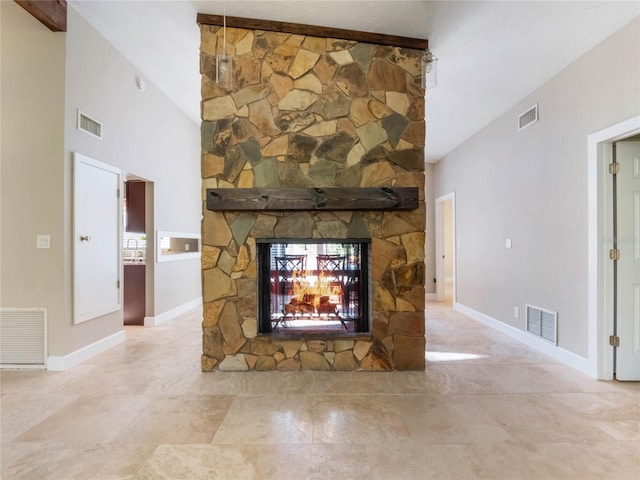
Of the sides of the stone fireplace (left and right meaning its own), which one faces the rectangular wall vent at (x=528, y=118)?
left

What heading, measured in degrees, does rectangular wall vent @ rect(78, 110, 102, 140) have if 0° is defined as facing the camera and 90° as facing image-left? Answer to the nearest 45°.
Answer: approximately 315°

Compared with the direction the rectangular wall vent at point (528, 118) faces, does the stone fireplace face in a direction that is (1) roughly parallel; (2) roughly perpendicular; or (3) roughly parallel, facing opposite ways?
roughly perpendicular

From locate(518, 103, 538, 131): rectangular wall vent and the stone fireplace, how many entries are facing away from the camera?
0

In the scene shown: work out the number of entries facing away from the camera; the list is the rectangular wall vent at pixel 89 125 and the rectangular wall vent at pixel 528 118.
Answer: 0

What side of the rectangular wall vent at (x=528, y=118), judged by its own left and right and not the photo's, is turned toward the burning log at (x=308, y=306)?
front

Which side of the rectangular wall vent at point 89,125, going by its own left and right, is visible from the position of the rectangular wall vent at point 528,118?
front

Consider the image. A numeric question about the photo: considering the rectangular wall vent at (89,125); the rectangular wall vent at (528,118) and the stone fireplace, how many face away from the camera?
0

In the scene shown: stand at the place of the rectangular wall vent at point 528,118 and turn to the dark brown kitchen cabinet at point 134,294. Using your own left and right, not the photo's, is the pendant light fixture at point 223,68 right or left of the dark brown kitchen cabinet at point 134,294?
left

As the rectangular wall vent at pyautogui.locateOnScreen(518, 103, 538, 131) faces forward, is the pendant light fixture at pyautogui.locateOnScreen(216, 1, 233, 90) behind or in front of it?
in front

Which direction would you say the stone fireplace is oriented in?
toward the camera

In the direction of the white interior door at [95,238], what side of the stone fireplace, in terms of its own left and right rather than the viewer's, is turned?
right

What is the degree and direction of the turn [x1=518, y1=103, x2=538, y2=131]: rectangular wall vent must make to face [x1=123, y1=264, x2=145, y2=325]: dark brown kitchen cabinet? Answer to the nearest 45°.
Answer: approximately 45° to its right

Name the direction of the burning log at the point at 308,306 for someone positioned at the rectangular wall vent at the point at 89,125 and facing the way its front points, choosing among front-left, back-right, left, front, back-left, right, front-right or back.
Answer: front

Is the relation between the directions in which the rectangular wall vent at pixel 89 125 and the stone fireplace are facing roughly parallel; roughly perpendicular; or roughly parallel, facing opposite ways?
roughly perpendicular

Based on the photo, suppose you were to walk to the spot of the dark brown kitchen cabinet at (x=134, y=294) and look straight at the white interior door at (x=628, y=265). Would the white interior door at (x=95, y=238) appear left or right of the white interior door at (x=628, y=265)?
right
